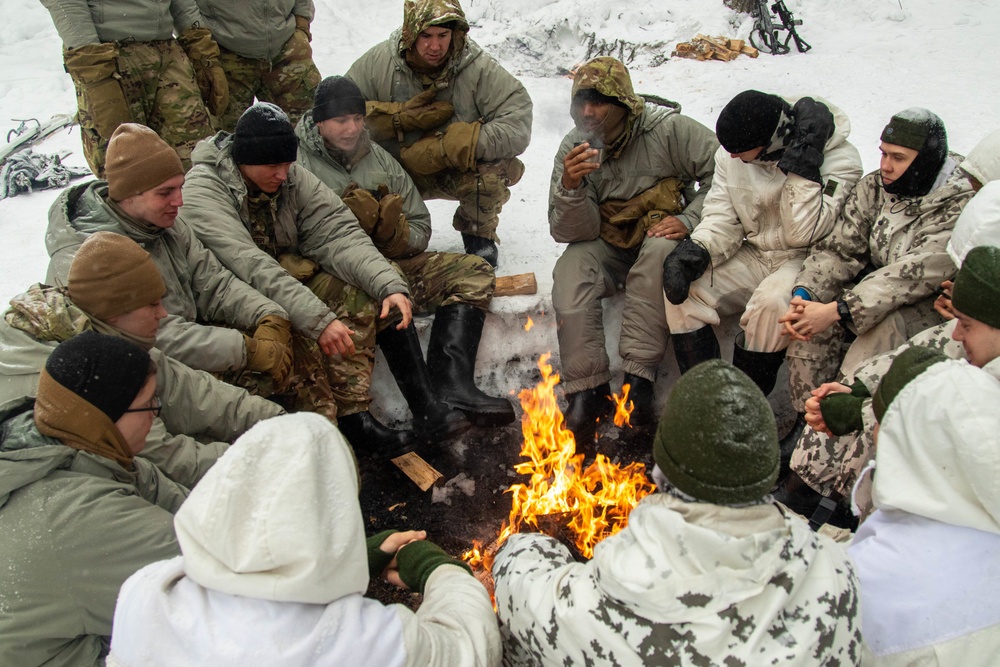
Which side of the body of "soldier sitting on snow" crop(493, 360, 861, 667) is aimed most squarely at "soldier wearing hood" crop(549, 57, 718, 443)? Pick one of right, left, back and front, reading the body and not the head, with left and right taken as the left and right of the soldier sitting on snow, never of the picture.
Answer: front

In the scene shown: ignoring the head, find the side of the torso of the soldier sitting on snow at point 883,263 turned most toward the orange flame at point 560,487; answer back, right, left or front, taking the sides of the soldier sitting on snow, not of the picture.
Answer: front

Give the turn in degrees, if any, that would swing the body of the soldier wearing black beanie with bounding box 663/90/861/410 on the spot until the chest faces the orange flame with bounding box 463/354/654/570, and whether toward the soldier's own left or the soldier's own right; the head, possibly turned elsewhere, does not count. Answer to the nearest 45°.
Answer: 0° — they already face it

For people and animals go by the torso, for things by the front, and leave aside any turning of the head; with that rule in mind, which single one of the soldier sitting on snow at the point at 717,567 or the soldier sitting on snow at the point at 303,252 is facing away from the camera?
the soldier sitting on snow at the point at 717,567

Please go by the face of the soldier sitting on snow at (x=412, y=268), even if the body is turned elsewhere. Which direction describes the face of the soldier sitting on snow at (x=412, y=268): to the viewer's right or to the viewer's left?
to the viewer's right

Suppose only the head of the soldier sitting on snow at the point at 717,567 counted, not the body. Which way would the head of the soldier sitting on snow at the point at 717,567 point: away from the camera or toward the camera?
away from the camera

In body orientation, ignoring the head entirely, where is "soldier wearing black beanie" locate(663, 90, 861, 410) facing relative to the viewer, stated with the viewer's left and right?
facing the viewer and to the left of the viewer

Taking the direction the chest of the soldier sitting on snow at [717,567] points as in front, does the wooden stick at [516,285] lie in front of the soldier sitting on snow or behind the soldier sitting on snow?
in front

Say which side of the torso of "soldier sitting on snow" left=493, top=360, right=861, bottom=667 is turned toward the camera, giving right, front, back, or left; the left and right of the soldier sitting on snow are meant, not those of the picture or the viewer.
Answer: back

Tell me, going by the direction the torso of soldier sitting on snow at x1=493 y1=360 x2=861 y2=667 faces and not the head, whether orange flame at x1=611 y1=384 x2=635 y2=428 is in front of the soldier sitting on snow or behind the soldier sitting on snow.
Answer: in front

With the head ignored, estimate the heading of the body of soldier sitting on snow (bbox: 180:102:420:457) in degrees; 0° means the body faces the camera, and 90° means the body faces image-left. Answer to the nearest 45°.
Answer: approximately 315°

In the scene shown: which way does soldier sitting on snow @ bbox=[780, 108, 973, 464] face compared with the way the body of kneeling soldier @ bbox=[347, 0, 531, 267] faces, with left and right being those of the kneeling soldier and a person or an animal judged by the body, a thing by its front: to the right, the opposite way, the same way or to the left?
to the right

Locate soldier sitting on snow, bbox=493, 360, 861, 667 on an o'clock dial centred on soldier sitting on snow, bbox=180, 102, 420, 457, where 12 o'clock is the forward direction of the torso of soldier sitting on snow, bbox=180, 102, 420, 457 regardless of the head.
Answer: soldier sitting on snow, bbox=493, 360, 861, 667 is roughly at 1 o'clock from soldier sitting on snow, bbox=180, 102, 420, 457.
